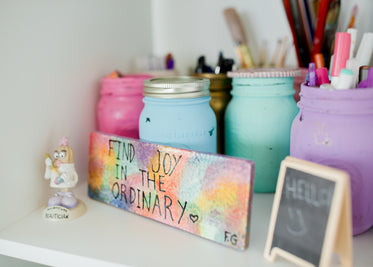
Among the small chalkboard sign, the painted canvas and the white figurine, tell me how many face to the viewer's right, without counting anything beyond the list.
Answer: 0

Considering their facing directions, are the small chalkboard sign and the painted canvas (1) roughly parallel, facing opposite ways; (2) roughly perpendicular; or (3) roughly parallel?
roughly parallel

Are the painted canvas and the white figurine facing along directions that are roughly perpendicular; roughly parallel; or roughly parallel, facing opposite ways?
roughly parallel

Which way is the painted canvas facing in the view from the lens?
facing the viewer and to the left of the viewer

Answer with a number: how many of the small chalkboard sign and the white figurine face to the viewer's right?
0
